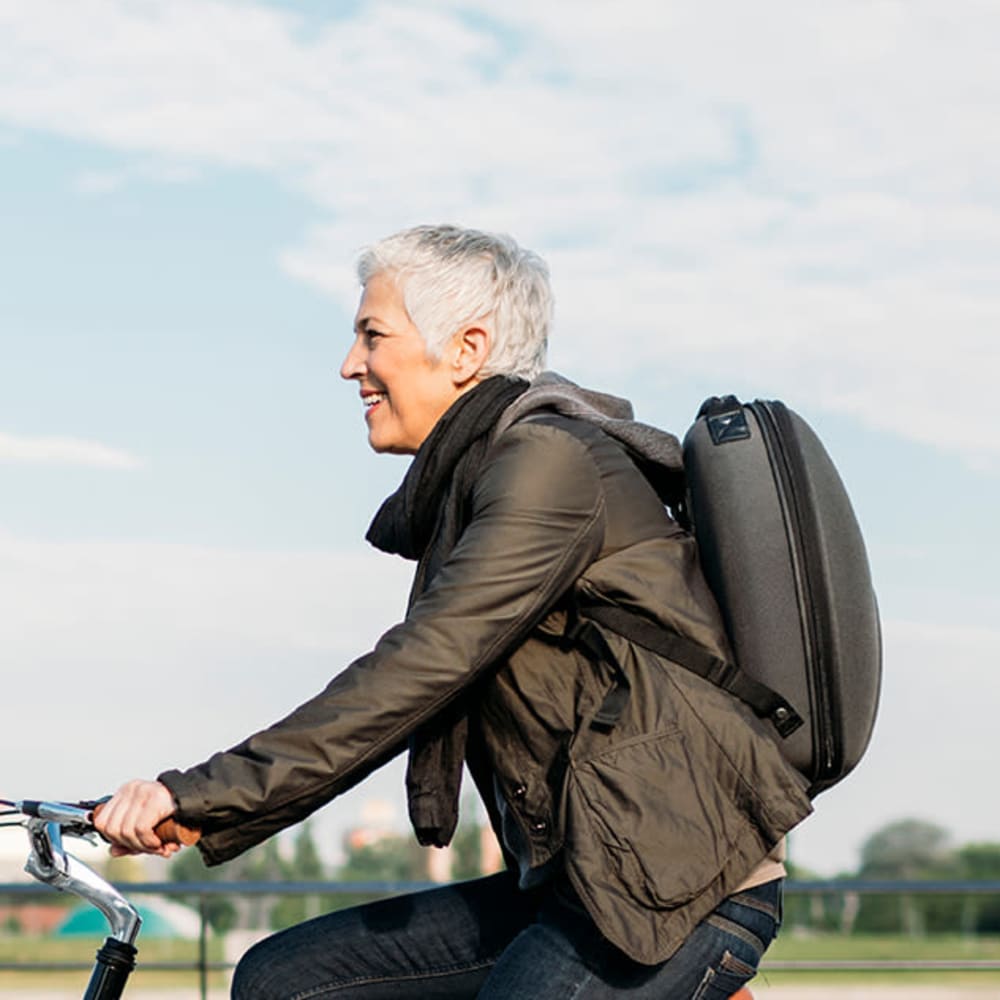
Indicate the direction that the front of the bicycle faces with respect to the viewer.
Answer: facing to the left of the viewer

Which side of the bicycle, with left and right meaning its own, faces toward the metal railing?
right

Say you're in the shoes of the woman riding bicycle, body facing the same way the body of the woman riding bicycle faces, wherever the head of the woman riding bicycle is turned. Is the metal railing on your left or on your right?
on your right

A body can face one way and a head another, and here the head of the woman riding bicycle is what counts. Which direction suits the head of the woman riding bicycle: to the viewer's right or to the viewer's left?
to the viewer's left

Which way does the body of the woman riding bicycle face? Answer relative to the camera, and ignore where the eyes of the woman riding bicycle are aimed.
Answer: to the viewer's left
